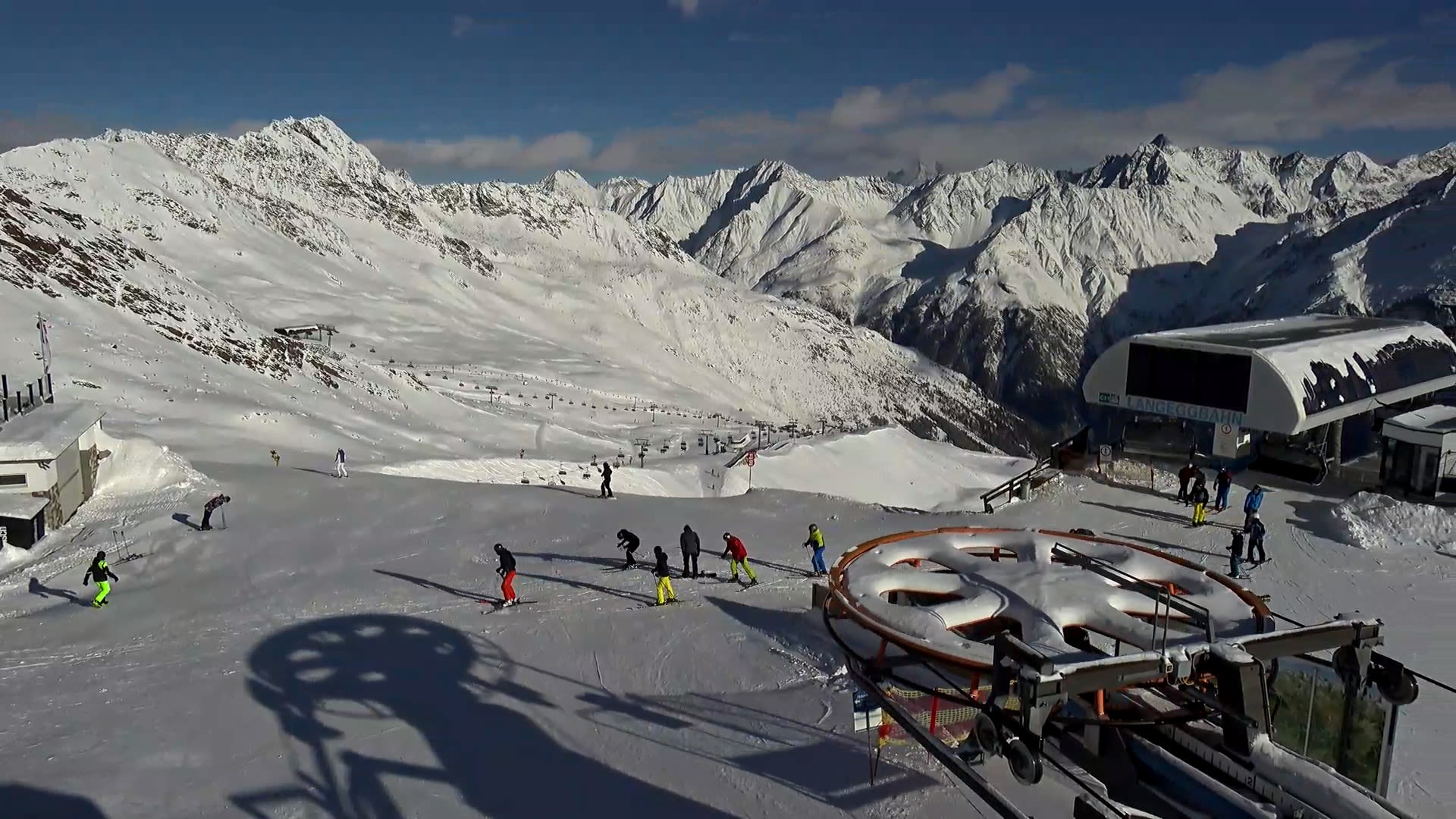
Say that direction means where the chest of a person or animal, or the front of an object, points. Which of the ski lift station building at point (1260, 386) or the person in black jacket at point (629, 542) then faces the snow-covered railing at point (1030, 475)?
the ski lift station building

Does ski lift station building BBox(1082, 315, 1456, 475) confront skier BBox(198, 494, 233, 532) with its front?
yes

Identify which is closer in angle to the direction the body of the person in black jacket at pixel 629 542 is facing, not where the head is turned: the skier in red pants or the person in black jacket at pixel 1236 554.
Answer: the skier in red pants

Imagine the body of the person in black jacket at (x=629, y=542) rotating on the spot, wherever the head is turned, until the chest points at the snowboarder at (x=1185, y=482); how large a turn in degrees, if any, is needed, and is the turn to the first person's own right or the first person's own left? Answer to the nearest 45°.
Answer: approximately 180°

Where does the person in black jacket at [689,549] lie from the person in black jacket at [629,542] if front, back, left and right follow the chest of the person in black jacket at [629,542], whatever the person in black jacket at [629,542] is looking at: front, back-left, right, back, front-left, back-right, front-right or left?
back-left

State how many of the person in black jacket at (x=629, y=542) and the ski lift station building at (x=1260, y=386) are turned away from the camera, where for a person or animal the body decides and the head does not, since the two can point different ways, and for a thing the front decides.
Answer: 0

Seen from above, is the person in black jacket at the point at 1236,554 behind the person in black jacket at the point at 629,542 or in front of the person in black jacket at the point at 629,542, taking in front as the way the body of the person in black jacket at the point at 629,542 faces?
behind

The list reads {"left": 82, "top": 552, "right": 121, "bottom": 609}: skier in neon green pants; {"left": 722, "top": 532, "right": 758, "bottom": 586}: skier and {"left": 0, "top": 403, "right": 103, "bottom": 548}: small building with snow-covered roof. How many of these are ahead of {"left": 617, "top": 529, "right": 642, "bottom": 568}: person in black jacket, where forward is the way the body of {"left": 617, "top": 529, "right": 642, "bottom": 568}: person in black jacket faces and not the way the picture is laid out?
2

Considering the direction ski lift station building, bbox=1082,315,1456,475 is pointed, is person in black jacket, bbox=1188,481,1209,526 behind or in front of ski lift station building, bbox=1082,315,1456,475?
in front

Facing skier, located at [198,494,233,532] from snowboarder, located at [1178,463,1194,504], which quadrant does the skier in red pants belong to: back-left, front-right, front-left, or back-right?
front-left

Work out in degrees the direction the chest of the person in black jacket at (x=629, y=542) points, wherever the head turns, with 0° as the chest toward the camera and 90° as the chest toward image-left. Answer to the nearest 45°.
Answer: approximately 90°

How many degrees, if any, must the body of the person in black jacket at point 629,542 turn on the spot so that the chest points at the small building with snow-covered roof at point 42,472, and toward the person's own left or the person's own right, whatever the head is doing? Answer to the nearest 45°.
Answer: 0° — they already face it

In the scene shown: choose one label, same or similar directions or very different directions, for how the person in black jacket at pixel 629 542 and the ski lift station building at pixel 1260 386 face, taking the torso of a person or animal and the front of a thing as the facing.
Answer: same or similar directions

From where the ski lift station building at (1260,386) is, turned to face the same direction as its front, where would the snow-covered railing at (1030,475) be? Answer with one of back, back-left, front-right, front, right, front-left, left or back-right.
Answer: front

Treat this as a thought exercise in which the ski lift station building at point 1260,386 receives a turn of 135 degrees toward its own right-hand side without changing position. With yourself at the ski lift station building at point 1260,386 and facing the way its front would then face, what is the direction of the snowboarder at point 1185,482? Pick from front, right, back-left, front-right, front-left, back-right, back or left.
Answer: back

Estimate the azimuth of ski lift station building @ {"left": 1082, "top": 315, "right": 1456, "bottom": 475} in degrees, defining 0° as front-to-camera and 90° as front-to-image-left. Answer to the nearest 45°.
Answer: approximately 45°
